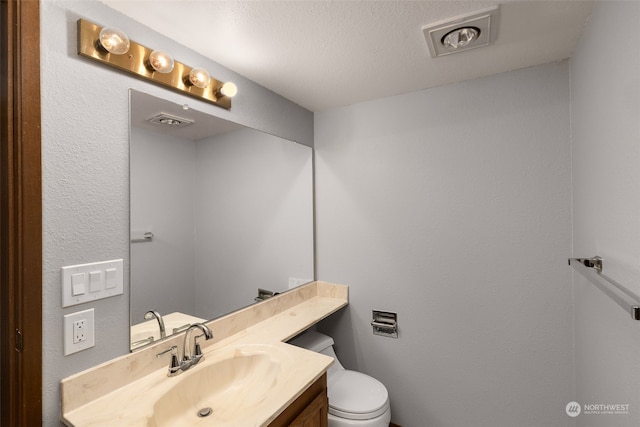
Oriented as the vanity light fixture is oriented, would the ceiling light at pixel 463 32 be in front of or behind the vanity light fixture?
in front

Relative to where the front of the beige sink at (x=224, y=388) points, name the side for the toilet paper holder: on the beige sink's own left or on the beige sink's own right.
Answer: on the beige sink's own left

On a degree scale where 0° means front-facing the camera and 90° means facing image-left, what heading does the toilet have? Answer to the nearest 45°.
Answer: approximately 315°

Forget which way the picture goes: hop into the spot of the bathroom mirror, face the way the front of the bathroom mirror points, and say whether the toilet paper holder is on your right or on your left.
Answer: on your left

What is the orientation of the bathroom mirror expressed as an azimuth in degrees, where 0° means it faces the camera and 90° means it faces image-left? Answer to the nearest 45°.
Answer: approximately 315°

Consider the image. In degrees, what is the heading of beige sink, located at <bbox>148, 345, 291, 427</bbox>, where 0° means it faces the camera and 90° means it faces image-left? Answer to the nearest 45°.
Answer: approximately 315°
